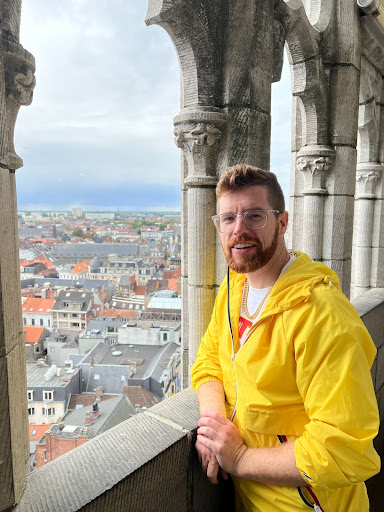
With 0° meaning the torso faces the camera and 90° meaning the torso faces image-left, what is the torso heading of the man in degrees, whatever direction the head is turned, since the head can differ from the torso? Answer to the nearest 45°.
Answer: approximately 45°
